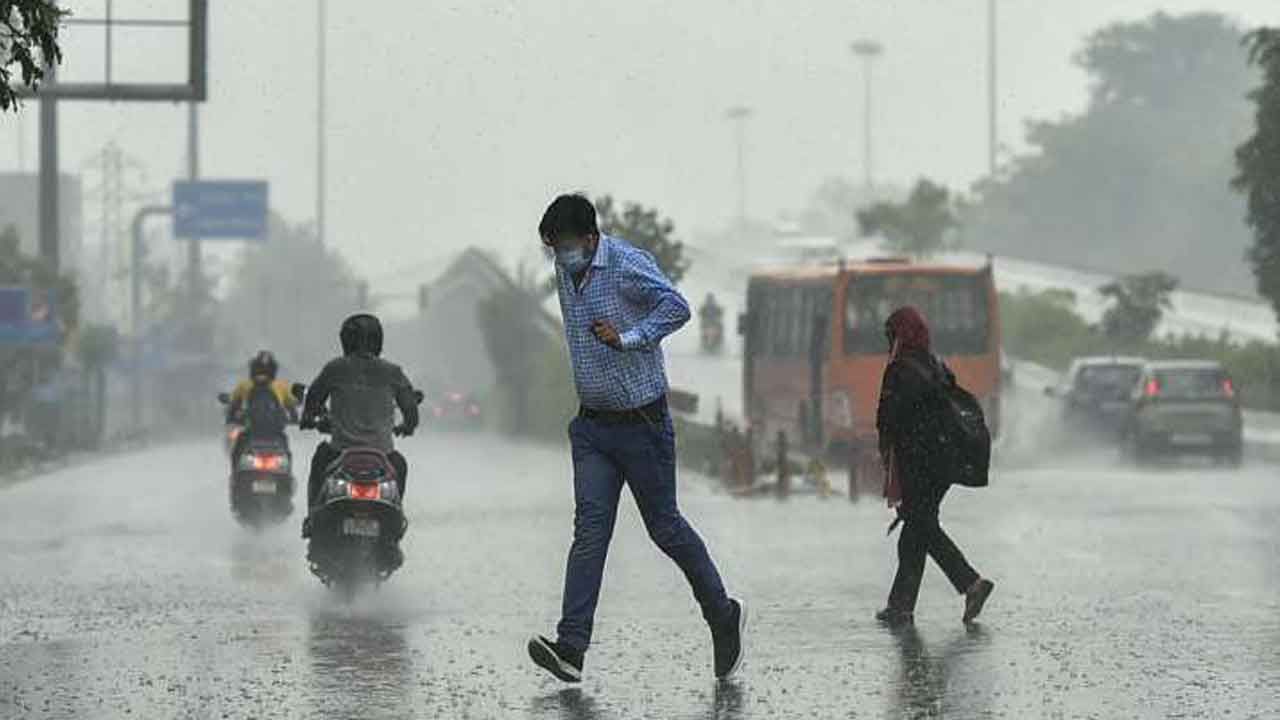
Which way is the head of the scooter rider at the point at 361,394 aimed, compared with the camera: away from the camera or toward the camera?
away from the camera

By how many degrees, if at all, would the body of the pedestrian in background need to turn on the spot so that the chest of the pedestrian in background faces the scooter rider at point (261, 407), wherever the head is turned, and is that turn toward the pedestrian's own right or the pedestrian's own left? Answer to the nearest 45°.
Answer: approximately 45° to the pedestrian's own right

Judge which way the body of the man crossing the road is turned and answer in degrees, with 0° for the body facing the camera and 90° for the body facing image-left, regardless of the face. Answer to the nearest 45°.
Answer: approximately 45°

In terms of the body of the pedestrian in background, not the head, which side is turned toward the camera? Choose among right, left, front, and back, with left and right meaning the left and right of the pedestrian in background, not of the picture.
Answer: left

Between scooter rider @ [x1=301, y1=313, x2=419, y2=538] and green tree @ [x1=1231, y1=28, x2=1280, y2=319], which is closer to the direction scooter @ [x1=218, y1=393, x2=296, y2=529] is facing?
the green tree

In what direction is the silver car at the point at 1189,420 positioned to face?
away from the camera

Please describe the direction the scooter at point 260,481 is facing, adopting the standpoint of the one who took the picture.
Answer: facing away from the viewer

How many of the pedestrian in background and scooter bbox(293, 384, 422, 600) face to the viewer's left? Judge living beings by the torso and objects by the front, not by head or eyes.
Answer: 1

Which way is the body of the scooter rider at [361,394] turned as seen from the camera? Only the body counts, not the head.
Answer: away from the camera

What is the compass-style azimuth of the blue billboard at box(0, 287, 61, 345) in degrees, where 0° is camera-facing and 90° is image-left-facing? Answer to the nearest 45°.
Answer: approximately 0°

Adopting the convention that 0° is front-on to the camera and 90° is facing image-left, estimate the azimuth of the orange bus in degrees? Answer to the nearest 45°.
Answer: approximately 135°

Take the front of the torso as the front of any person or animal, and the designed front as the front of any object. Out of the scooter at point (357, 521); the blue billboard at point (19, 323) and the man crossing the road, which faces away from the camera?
the scooter

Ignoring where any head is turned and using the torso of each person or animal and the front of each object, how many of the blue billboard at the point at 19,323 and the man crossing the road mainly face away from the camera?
0

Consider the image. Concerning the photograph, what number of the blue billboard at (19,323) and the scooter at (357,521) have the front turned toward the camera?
1
